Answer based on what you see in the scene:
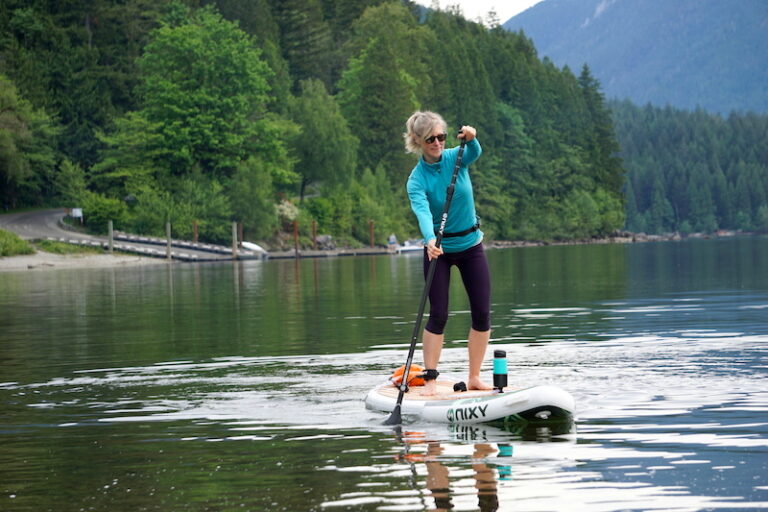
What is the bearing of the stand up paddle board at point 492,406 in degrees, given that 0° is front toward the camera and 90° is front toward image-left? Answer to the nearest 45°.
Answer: approximately 315°

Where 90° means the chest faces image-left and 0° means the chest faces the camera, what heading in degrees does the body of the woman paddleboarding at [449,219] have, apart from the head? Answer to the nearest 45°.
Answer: approximately 315°
